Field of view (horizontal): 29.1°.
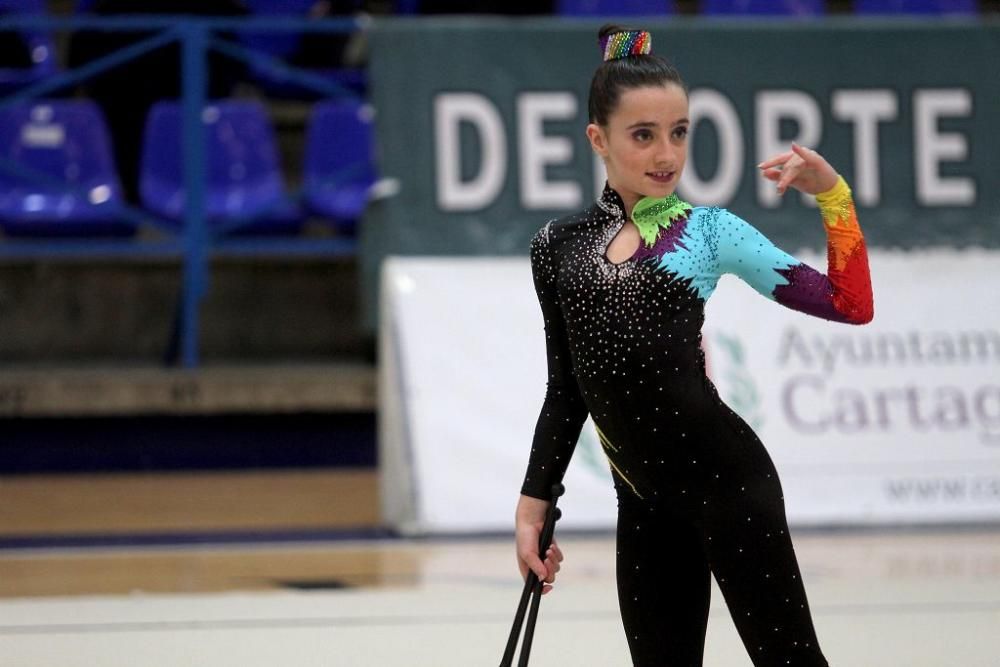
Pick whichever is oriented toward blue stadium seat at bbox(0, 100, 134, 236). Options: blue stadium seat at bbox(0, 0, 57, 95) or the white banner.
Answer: blue stadium seat at bbox(0, 0, 57, 95)

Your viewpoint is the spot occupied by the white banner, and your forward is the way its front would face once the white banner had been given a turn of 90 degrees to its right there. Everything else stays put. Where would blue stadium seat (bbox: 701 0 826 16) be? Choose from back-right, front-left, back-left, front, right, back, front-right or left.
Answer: right

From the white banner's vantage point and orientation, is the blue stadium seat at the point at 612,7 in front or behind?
behind

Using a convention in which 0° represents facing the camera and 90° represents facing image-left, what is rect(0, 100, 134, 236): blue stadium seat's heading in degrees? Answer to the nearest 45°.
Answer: approximately 0°

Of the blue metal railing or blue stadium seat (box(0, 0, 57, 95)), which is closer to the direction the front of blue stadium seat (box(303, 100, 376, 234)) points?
the blue metal railing

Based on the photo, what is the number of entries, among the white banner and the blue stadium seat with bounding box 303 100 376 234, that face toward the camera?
2

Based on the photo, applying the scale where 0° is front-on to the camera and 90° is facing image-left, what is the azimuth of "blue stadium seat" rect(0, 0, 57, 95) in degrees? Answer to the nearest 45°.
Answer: approximately 0°

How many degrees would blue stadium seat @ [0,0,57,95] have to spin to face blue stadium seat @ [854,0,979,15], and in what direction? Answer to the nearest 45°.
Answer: approximately 90° to its left

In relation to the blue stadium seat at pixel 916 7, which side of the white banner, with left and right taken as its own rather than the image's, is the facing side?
back

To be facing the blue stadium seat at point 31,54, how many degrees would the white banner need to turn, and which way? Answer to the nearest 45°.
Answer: approximately 135° to its right

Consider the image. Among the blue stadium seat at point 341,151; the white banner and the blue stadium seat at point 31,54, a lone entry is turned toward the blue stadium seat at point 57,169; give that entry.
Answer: the blue stadium seat at point 31,54

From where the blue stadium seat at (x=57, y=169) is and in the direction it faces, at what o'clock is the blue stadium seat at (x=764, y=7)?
the blue stadium seat at (x=764, y=7) is roughly at 9 o'clock from the blue stadium seat at (x=57, y=169).
